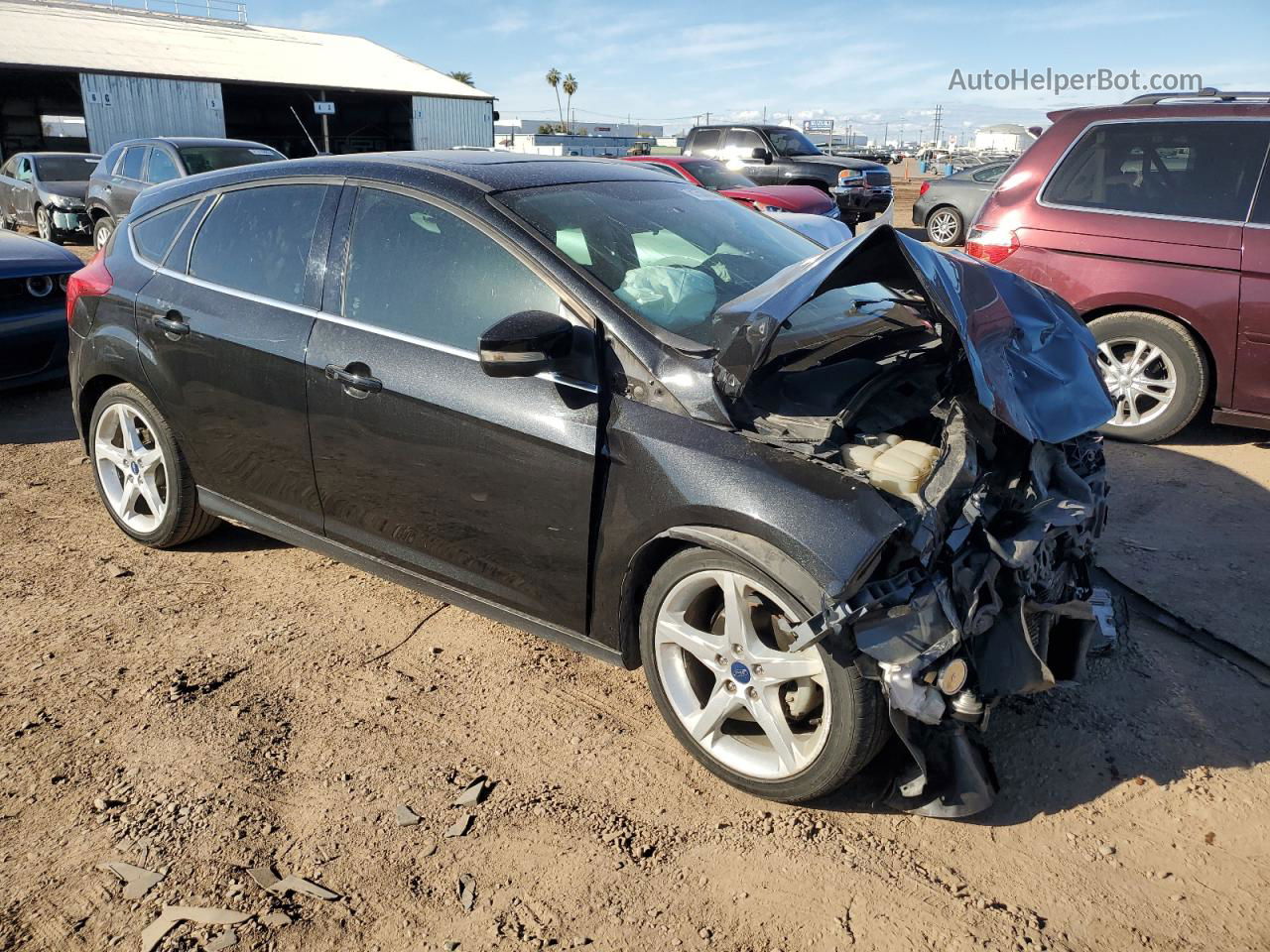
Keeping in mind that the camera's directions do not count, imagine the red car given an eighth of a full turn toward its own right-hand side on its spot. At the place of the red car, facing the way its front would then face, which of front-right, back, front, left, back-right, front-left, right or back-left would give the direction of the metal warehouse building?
back-right

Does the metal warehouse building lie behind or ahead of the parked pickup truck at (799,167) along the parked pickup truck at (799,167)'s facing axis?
behind

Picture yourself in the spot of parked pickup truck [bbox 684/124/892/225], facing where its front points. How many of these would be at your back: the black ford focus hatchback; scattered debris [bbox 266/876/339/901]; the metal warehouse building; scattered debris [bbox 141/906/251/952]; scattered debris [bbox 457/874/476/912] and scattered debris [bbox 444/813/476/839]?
1

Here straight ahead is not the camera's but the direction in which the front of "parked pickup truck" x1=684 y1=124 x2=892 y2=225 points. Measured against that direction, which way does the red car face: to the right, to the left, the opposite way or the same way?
the same way

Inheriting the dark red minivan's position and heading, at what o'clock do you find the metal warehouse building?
The metal warehouse building is roughly at 7 o'clock from the dark red minivan.

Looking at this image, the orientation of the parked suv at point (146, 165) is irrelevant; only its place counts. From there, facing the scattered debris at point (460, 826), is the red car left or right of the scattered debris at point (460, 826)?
left

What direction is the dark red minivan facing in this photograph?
to the viewer's right

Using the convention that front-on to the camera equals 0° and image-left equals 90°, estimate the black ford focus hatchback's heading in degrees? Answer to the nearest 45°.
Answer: approximately 315°

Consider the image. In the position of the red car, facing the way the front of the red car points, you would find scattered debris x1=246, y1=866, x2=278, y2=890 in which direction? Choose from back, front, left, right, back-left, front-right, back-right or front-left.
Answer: front-right

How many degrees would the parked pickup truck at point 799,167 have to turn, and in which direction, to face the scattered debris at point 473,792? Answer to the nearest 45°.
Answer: approximately 45° to its right

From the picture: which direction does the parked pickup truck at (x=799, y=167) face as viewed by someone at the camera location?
facing the viewer and to the right of the viewer
